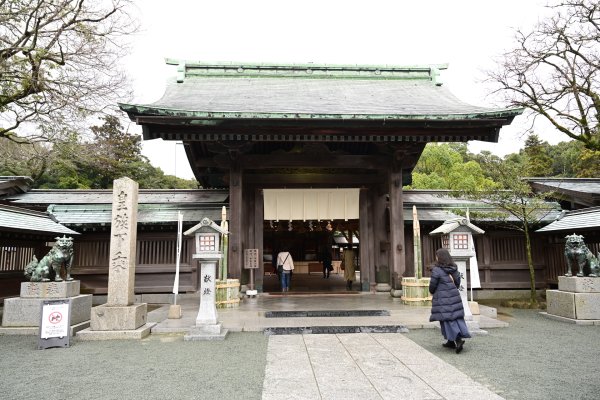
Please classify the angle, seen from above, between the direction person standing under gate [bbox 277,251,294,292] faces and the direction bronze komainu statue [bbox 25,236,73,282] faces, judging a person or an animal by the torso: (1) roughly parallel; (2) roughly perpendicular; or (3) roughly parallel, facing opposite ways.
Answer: roughly perpendicular

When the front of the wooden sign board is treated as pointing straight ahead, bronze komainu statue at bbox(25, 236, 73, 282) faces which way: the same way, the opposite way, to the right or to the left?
to the left

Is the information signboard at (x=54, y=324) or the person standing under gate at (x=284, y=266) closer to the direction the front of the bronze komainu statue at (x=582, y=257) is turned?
the information signboard

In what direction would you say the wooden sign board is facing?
toward the camera

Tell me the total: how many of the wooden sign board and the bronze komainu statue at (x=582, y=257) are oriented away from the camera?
0

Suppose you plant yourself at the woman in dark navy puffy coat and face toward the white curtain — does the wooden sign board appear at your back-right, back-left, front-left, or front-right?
front-left

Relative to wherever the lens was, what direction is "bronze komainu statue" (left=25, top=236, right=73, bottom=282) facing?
facing the viewer and to the right of the viewer

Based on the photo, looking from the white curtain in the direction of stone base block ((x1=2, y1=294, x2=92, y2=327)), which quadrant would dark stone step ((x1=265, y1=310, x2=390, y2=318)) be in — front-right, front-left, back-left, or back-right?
front-left

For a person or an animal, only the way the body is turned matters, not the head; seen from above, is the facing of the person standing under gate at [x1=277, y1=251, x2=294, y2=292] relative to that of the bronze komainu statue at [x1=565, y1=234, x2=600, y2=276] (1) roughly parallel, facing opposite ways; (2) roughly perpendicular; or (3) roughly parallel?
roughly perpendicular

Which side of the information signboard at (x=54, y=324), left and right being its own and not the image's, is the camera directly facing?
front
